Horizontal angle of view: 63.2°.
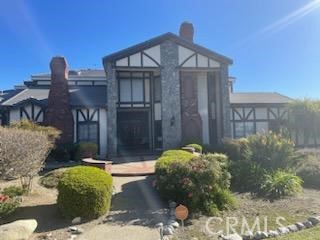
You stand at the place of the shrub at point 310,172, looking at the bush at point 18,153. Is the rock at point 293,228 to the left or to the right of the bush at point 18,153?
left

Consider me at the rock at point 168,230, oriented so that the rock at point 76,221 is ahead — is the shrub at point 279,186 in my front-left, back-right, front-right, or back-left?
back-right

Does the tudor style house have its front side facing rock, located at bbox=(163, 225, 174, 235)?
yes

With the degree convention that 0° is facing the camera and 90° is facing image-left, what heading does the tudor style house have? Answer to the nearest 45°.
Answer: approximately 0°

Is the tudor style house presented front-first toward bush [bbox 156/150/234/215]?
yes

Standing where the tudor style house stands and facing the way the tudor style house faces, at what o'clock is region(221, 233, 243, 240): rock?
The rock is roughly at 12 o'clock from the tudor style house.
